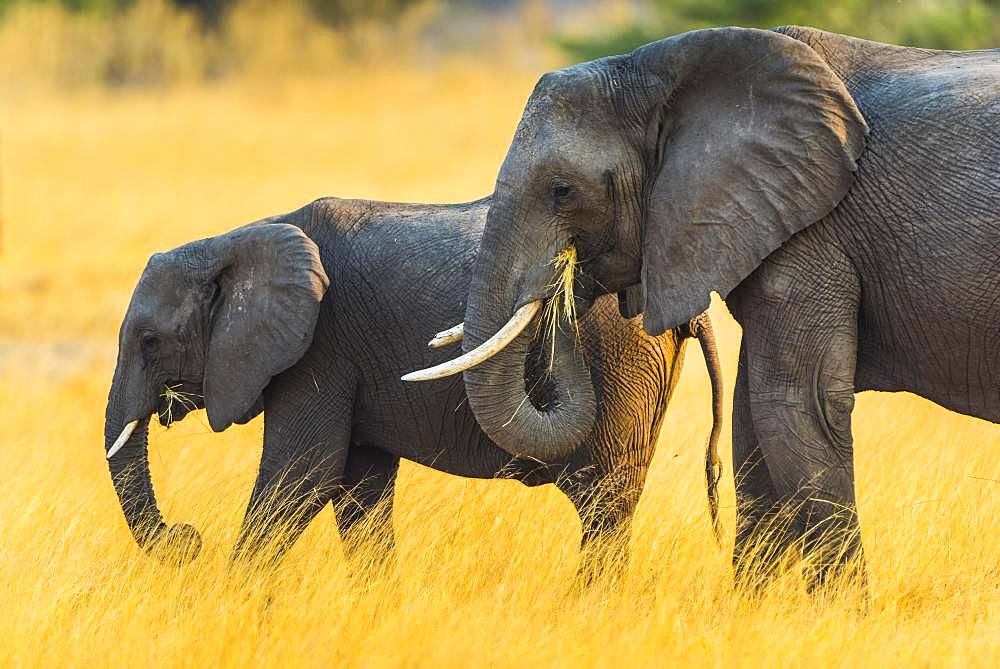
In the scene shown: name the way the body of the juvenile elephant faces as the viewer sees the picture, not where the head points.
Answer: to the viewer's left

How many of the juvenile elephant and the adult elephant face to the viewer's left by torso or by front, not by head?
2

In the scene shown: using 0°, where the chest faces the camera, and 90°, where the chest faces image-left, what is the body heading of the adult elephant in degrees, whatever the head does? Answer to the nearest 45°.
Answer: approximately 90°

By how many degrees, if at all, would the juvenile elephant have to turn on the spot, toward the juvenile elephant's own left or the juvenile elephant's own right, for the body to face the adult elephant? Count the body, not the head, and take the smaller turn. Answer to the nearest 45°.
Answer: approximately 135° to the juvenile elephant's own left
